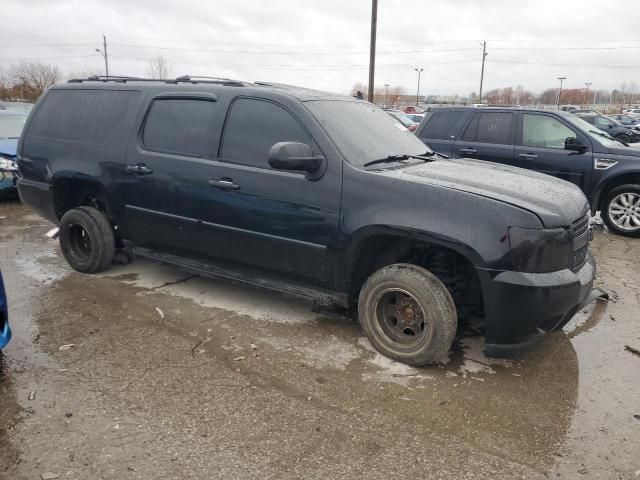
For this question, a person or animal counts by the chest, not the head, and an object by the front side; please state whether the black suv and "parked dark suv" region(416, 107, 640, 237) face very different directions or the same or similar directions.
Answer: same or similar directions

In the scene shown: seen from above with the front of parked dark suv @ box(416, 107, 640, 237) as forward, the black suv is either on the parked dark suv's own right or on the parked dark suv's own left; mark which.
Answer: on the parked dark suv's own right

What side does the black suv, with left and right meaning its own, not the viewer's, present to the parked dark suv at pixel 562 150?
left

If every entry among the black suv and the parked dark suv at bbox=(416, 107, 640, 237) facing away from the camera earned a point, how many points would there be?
0

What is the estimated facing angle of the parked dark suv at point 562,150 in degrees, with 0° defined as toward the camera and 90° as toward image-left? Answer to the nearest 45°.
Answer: approximately 270°
